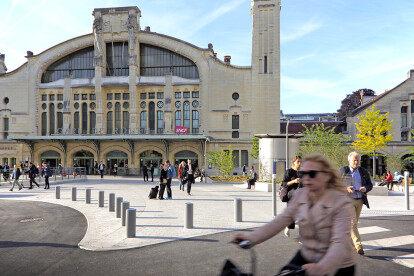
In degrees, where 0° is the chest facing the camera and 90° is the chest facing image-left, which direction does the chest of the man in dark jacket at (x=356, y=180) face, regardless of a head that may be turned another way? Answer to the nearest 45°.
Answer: approximately 0°

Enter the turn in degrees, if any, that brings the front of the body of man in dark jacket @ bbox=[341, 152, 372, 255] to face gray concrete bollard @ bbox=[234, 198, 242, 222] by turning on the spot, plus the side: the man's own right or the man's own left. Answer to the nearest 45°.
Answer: approximately 135° to the man's own right

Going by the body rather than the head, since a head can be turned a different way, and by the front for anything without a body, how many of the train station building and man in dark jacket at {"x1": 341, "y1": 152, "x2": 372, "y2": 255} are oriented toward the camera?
2

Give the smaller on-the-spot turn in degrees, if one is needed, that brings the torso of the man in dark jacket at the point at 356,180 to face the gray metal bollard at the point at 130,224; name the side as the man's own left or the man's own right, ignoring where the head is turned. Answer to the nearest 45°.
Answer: approximately 90° to the man's own right

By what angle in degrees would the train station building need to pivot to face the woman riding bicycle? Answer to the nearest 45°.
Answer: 0° — it already faces them

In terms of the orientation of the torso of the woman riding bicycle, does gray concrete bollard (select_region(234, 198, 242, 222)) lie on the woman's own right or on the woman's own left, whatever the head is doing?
on the woman's own right

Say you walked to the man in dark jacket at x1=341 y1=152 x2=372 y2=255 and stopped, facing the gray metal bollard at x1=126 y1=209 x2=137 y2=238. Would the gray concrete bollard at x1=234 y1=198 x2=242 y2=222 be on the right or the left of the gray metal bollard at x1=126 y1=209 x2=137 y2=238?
right

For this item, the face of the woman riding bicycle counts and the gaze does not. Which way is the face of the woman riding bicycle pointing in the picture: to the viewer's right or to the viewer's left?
to the viewer's left

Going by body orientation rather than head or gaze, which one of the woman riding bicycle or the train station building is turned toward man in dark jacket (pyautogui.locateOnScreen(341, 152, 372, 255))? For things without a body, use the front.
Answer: the train station building

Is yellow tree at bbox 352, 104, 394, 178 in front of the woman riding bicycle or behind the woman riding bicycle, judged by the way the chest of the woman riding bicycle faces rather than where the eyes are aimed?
behind
